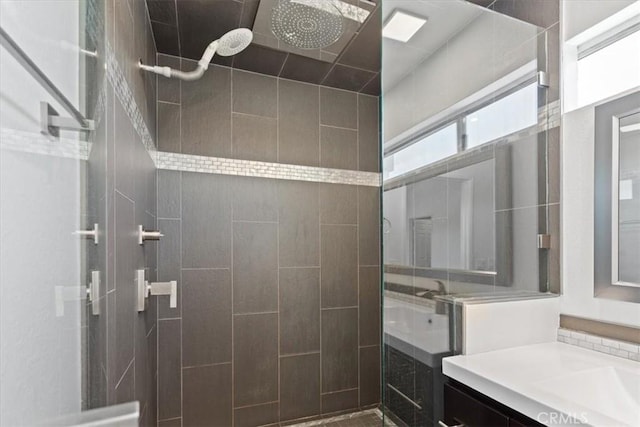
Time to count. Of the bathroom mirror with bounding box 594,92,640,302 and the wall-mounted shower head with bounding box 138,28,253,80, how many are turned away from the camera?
0

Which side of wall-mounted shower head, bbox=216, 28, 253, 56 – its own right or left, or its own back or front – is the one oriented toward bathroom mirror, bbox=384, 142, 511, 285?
front

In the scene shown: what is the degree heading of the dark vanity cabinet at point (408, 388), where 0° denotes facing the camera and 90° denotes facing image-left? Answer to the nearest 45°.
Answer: approximately 45°

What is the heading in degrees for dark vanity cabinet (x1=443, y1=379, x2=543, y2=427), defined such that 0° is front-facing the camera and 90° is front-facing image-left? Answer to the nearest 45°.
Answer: approximately 45°

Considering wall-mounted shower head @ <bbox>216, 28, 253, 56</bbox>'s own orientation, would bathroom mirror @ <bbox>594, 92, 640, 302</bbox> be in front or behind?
in front

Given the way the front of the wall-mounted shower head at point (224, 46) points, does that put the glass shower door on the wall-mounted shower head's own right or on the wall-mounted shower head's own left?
on the wall-mounted shower head's own right

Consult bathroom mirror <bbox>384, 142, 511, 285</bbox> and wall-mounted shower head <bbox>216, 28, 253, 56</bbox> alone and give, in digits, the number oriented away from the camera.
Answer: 0
